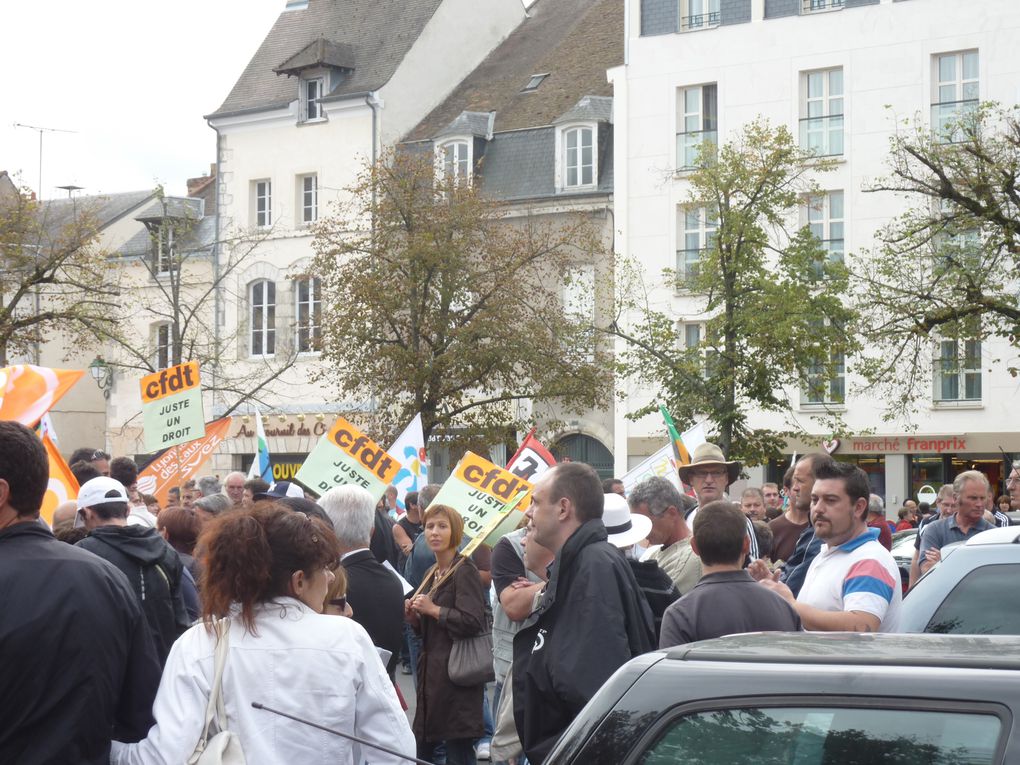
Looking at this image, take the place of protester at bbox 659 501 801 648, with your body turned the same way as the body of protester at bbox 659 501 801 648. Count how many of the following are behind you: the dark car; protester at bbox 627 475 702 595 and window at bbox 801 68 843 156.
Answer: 1

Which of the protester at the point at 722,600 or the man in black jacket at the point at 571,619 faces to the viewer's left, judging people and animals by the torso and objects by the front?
the man in black jacket

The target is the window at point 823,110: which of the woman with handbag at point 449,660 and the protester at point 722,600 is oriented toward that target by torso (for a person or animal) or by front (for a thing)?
the protester

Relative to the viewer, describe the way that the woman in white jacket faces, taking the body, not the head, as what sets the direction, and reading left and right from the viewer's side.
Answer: facing away from the viewer

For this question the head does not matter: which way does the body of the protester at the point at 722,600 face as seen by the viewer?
away from the camera

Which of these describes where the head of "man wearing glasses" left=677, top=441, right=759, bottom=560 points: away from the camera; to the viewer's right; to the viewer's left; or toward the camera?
toward the camera

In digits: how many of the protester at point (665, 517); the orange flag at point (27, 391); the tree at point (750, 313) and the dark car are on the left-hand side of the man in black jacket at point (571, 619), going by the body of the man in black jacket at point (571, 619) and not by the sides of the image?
1

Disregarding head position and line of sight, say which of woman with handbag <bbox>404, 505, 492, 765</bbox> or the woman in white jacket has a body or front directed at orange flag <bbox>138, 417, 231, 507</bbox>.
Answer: the woman in white jacket

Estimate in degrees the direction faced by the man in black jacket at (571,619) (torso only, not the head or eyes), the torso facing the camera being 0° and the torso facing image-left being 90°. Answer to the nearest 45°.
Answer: approximately 90°

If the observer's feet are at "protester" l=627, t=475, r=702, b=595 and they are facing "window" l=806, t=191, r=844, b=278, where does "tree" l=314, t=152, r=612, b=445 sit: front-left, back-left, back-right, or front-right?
front-left

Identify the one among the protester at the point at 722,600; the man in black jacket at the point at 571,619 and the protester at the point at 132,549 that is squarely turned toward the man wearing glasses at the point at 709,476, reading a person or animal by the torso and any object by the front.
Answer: the protester at the point at 722,600

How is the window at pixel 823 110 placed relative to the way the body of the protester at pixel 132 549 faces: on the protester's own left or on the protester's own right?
on the protester's own right

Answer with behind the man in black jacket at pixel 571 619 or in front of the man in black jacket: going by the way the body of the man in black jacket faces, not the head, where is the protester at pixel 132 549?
in front

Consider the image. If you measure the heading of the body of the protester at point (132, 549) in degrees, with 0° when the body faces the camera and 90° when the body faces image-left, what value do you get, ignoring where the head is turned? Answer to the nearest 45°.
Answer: approximately 135°

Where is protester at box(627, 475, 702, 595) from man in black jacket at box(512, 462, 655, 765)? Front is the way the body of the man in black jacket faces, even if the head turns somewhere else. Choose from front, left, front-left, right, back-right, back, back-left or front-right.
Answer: right

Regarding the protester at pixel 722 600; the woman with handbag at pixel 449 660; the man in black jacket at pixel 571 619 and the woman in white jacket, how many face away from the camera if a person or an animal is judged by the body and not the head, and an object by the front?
2
